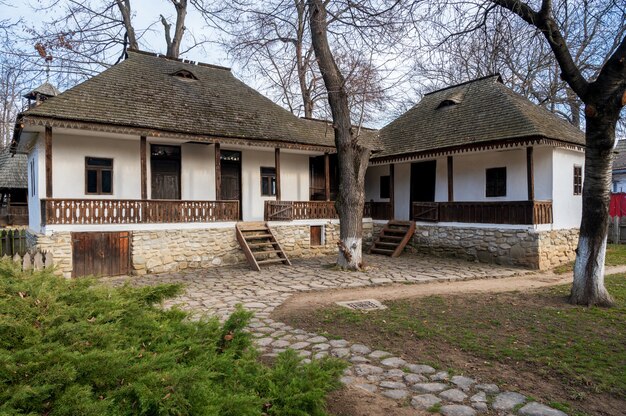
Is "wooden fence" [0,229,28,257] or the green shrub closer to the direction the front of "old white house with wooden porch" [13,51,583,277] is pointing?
the green shrub

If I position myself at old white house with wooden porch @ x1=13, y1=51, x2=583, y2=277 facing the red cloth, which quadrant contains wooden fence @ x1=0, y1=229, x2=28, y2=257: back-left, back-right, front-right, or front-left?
back-left

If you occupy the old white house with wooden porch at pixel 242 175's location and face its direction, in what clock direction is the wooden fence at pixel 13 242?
The wooden fence is roughly at 3 o'clock from the old white house with wooden porch.

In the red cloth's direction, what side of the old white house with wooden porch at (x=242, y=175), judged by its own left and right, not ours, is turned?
left

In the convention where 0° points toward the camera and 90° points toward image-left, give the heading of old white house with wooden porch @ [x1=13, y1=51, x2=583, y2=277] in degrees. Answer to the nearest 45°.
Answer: approximately 0°

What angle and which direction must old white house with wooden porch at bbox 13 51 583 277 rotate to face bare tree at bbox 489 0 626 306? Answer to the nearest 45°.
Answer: approximately 45° to its left

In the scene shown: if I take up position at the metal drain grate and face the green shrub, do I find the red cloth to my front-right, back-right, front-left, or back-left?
back-left

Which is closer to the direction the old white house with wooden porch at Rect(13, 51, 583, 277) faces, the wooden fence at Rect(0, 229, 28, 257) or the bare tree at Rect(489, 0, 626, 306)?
the bare tree

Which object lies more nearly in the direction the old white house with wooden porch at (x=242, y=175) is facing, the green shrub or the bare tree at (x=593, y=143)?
the green shrub

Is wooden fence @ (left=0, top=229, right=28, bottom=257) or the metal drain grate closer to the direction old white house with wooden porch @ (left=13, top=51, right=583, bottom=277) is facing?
the metal drain grate

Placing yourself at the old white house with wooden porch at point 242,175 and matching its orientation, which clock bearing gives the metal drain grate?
The metal drain grate is roughly at 11 o'clock from the old white house with wooden porch.

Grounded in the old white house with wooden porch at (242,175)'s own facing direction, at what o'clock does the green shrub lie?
The green shrub is roughly at 12 o'clock from the old white house with wooden porch.

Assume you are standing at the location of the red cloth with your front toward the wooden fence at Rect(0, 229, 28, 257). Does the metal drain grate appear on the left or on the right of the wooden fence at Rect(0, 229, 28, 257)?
left
